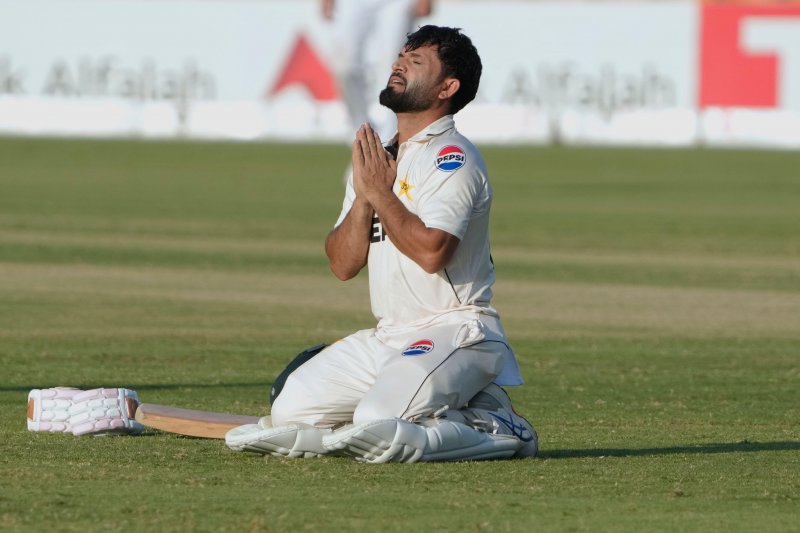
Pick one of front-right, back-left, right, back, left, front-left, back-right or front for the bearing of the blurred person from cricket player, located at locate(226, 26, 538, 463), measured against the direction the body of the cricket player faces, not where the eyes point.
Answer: back-right

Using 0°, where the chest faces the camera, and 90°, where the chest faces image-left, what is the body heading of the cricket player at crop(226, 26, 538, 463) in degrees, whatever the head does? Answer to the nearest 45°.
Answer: approximately 45°

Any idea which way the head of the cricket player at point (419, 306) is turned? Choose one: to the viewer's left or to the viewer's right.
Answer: to the viewer's left
